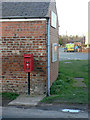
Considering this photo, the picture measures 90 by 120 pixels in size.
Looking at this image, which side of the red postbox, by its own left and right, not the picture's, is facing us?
front
